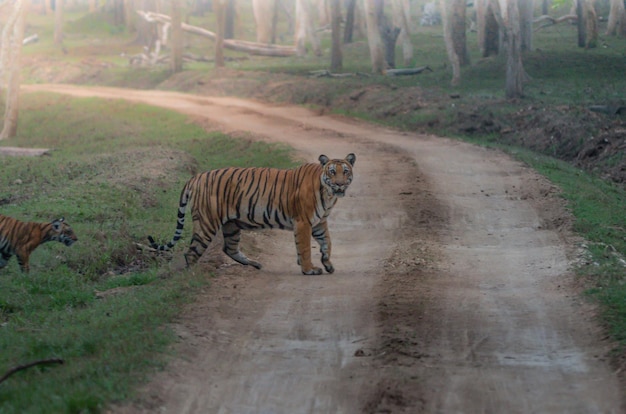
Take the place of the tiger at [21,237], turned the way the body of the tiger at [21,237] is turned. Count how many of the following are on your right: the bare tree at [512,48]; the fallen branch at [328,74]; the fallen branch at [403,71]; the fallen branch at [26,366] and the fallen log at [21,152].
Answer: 1

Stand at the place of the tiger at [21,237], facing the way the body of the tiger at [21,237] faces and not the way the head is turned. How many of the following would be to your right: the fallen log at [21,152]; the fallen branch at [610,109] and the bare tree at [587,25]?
0

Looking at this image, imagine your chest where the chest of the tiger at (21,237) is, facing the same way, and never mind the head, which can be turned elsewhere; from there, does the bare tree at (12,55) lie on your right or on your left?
on your left

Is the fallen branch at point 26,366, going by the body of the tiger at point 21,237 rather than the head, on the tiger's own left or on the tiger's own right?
on the tiger's own right

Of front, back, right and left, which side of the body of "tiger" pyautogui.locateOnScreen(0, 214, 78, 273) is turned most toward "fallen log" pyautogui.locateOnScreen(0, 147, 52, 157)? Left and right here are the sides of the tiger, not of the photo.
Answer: left

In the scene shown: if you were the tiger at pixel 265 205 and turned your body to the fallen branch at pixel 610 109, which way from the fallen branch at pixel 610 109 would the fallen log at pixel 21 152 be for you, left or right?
left

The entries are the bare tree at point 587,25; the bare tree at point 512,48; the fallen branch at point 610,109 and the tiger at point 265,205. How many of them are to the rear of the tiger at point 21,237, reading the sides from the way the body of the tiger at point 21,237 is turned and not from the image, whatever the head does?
0

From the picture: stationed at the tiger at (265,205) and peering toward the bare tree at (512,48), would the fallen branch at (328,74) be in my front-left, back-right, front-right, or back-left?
front-left

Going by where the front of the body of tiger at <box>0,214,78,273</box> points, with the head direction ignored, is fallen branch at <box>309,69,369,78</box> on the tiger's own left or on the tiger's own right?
on the tiger's own left

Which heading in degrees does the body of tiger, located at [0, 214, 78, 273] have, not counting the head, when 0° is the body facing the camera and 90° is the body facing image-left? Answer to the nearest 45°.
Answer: approximately 270°

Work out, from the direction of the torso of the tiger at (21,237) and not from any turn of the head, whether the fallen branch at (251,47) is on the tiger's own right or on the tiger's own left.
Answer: on the tiger's own left

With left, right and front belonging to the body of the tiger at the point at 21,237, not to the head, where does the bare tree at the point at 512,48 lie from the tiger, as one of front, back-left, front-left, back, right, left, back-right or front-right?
front-left

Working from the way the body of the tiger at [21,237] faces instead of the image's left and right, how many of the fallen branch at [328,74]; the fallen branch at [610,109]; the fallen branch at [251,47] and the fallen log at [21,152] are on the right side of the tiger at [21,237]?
0

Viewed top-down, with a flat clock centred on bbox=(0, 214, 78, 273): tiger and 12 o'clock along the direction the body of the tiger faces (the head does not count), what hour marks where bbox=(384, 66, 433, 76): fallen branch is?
The fallen branch is roughly at 10 o'clock from the tiger.

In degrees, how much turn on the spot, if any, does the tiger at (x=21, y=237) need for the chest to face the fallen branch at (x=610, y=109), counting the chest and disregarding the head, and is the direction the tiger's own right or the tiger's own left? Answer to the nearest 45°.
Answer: approximately 45° to the tiger's own left

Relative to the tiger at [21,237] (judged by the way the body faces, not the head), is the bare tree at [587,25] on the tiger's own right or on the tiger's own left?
on the tiger's own left

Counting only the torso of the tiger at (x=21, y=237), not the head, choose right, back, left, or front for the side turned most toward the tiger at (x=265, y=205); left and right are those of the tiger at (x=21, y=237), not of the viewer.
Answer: front
